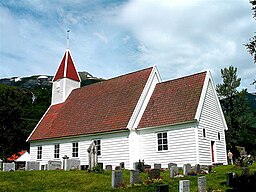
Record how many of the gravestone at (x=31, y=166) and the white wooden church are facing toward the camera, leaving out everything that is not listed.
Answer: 1

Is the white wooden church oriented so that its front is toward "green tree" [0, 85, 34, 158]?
yes

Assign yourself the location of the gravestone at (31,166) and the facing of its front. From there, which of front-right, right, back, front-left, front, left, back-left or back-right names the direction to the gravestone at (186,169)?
front-left

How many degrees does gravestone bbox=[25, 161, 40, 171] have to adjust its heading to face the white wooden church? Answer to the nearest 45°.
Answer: approximately 90° to its left

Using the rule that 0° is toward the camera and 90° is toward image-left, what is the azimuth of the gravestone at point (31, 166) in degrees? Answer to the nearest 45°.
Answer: approximately 0°

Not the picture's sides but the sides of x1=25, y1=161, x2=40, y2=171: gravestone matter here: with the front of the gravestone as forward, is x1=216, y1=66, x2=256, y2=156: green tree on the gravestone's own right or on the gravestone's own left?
on the gravestone's own left
